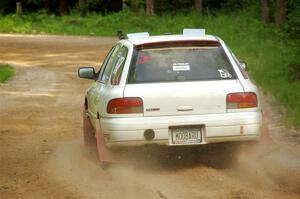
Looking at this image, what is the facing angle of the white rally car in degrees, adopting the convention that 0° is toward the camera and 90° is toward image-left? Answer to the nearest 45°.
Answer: approximately 180°
